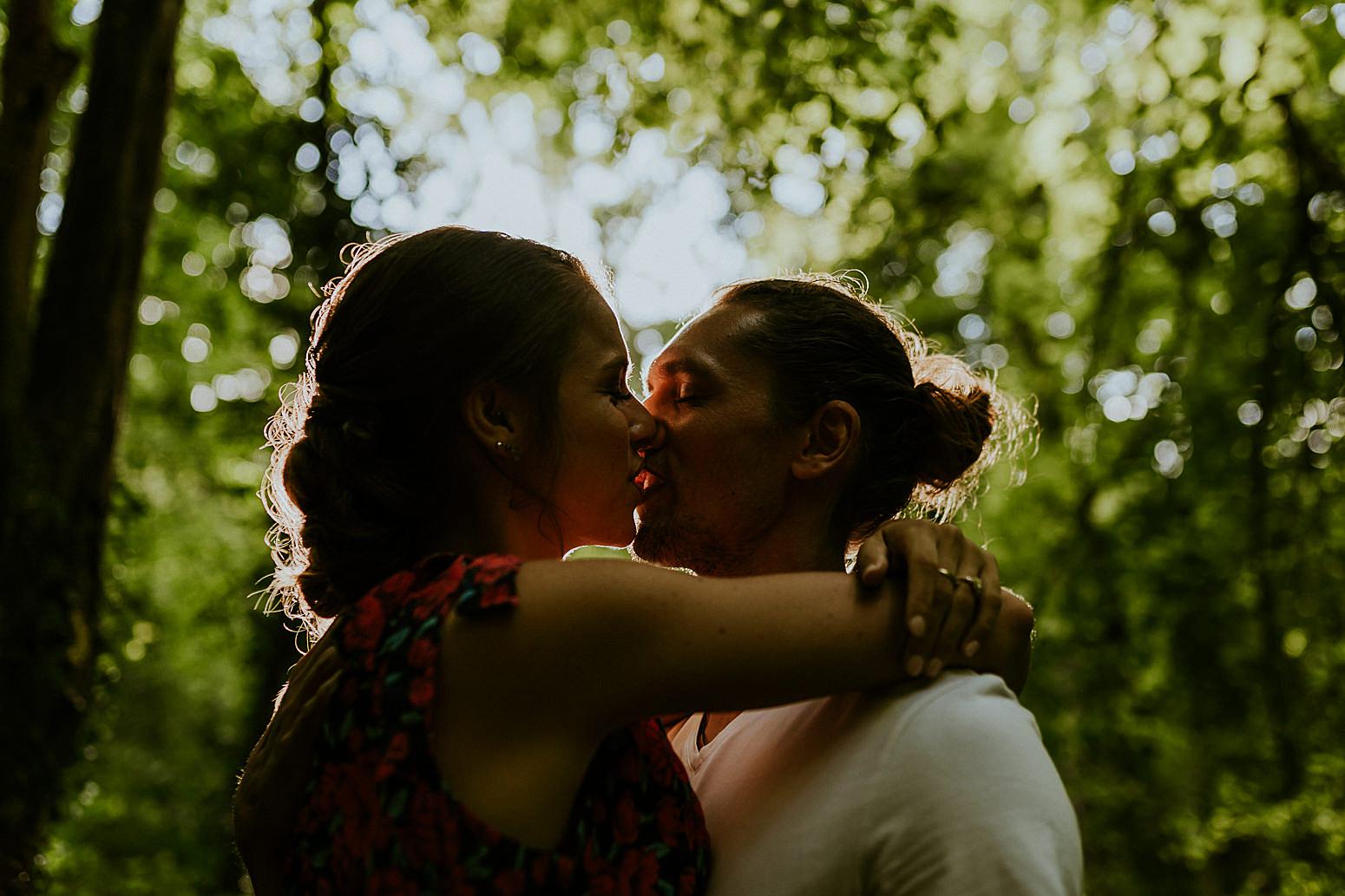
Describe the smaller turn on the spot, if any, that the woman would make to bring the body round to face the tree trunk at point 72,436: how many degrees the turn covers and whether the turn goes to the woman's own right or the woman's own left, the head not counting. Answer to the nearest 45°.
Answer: approximately 135° to the woman's own left

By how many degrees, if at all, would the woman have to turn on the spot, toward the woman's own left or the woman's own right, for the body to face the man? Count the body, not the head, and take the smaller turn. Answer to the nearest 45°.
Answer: approximately 45° to the woman's own left

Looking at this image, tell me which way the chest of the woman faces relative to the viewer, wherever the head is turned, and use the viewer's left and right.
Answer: facing to the right of the viewer

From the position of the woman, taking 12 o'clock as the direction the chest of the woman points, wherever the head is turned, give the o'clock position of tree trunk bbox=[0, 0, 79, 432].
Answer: The tree trunk is roughly at 8 o'clock from the woman.

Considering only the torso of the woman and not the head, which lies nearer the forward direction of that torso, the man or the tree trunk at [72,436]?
the man

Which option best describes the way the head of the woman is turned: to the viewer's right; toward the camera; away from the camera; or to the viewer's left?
to the viewer's right
